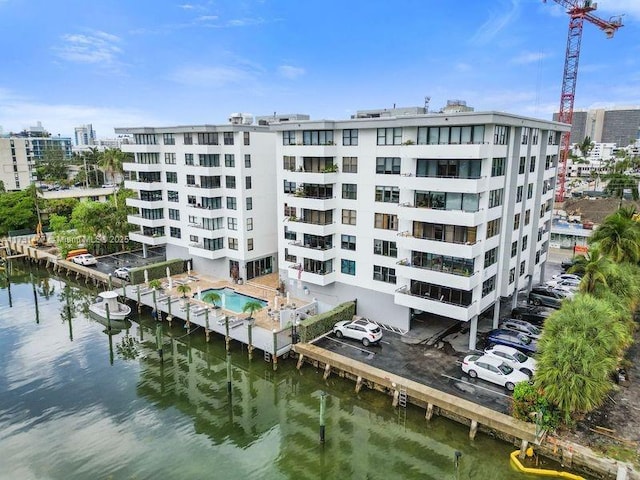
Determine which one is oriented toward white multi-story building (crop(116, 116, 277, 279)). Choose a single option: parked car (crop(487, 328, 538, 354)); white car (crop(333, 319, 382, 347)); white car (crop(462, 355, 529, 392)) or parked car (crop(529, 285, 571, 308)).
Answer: white car (crop(333, 319, 382, 347))

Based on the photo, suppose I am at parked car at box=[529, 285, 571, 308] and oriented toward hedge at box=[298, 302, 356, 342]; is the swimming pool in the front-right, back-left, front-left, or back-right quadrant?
front-right

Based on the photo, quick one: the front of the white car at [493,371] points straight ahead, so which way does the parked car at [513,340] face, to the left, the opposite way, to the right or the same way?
the same way

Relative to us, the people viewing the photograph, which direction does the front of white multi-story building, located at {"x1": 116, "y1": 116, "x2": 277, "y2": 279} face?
facing the viewer and to the left of the viewer

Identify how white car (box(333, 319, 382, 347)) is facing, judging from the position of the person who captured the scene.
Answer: facing away from the viewer and to the left of the viewer

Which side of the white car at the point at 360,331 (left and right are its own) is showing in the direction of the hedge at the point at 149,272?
front

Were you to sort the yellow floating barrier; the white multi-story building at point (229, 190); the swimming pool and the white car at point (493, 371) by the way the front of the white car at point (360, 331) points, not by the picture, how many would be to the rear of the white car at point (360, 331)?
2

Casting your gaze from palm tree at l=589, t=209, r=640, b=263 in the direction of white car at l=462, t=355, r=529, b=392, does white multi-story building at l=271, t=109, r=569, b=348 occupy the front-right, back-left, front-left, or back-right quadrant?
front-right

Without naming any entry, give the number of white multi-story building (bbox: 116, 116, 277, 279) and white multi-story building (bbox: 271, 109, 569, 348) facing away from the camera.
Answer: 0

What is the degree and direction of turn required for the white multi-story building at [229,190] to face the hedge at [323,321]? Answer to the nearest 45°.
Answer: approximately 45° to its left
